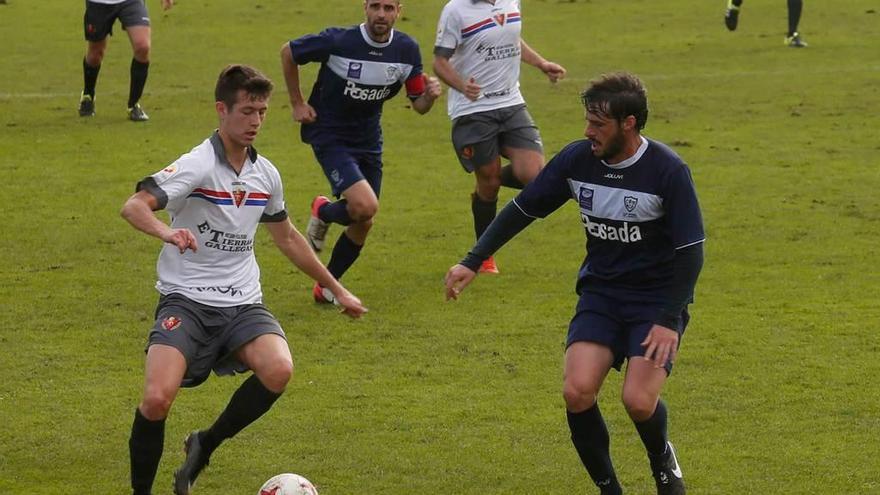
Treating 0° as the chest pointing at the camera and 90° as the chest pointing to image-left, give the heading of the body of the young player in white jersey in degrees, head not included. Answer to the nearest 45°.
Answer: approximately 315°

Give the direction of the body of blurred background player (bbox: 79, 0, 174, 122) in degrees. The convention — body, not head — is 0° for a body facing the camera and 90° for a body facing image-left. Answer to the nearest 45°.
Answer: approximately 0°

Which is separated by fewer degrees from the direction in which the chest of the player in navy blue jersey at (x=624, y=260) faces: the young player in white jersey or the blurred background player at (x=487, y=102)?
the young player in white jersey

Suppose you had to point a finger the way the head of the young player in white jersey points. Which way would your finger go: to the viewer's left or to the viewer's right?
to the viewer's right

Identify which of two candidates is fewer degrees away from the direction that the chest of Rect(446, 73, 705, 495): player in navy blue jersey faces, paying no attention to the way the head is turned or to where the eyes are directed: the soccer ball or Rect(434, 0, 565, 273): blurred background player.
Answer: the soccer ball
